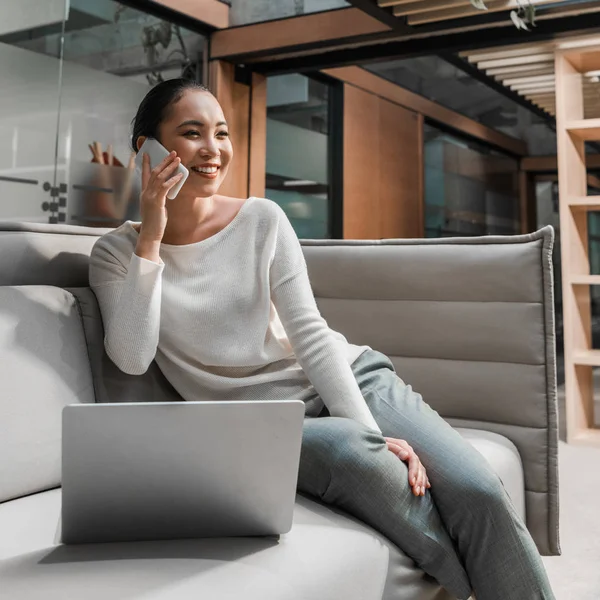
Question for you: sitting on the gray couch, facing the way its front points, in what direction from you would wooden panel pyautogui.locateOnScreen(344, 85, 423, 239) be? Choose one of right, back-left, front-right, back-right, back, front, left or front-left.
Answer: back-left

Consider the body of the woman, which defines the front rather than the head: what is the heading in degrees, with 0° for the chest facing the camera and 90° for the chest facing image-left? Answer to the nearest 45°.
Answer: approximately 315°

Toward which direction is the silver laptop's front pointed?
away from the camera

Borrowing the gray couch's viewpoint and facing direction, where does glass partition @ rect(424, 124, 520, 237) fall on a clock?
The glass partition is roughly at 8 o'clock from the gray couch.

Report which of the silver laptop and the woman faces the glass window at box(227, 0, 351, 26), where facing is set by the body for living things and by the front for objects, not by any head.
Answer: the silver laptop

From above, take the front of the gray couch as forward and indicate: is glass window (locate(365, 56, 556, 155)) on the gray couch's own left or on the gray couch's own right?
on the gray couch's own left

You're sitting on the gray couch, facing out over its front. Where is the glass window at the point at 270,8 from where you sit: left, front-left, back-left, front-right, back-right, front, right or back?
back-left

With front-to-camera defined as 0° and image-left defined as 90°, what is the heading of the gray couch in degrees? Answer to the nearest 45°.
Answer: approximately 315°

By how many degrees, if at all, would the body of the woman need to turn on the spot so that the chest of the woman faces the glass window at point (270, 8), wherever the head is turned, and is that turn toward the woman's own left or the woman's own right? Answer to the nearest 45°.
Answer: approximately 135° to the woman's own left

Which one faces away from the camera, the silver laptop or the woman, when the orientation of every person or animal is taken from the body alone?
the silver laptop

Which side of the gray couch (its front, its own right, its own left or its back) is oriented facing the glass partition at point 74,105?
back

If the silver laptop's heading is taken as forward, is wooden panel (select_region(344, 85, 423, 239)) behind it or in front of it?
in front

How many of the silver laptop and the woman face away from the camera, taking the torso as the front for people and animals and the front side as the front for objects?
1
